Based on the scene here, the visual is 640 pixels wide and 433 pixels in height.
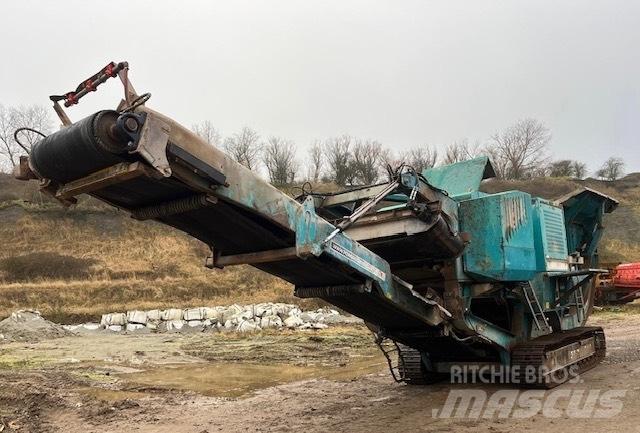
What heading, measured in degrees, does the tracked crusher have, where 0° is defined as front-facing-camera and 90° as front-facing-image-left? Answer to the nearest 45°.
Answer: approximately 45°
